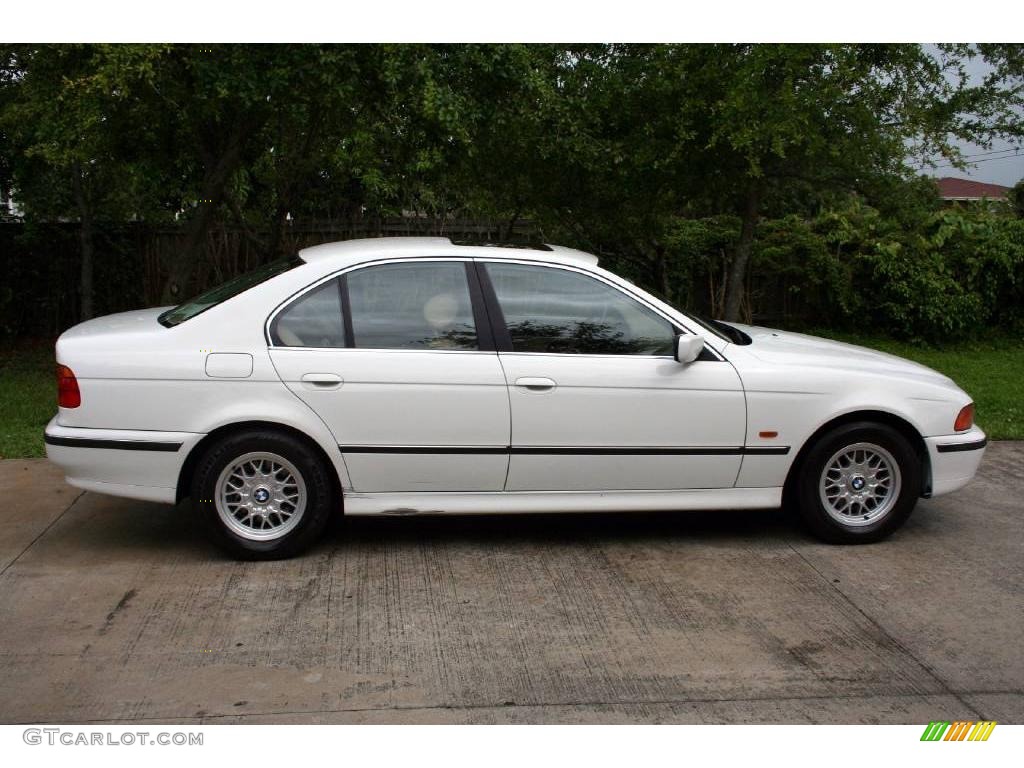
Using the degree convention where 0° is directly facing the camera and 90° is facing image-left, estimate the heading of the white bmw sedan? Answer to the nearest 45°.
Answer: approximately 270°
